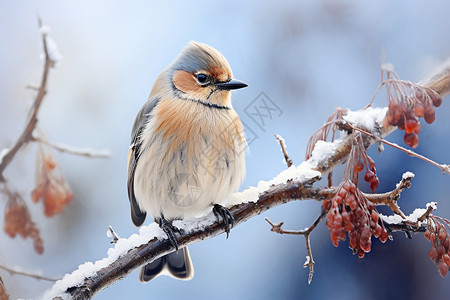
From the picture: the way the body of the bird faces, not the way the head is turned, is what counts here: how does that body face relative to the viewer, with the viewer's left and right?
facing the viewer and to the right of the viewer
